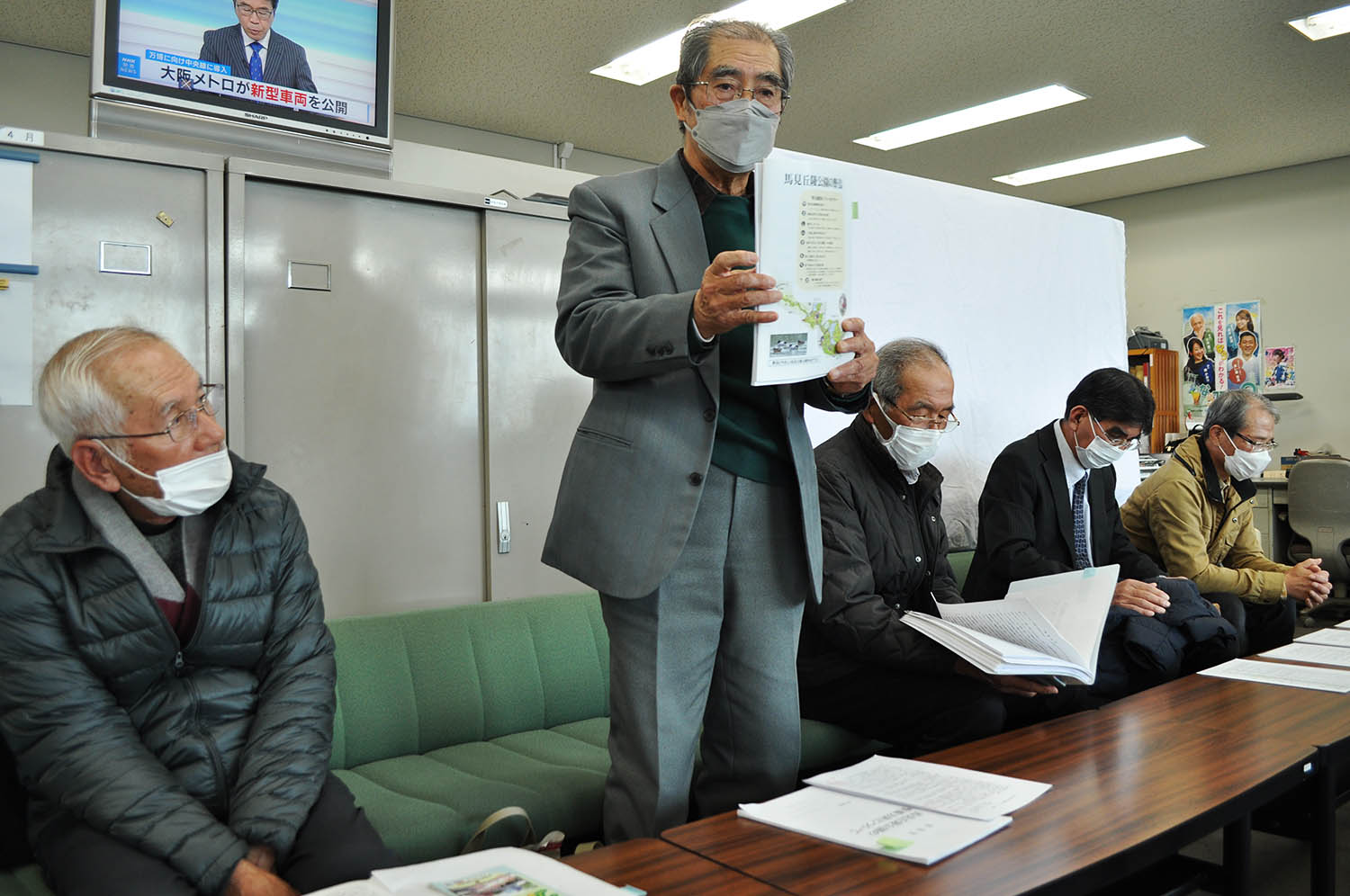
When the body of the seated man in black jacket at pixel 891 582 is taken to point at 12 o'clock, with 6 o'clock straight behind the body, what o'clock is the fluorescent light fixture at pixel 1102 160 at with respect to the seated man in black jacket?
The fluorescent light fixture is roughly at 8 o'clock from the seated man in black jacket.

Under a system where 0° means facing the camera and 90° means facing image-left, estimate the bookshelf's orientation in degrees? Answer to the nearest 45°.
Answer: approximately 45°

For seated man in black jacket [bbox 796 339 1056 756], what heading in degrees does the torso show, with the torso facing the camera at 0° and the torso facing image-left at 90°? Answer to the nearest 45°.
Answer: approximately 315°

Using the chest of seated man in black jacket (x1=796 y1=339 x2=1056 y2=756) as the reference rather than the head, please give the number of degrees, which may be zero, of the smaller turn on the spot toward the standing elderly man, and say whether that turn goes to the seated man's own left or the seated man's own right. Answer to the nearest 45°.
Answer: approximately 45° to the seated man's own right

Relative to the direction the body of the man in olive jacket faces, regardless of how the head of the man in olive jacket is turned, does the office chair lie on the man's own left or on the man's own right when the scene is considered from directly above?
on the man's own left

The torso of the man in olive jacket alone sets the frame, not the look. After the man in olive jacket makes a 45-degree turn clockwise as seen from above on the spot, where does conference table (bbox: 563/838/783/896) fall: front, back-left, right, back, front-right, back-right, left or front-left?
front

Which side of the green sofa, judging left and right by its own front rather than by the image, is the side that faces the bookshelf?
left

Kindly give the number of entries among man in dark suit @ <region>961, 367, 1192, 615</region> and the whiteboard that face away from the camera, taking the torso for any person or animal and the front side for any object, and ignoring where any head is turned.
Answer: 0

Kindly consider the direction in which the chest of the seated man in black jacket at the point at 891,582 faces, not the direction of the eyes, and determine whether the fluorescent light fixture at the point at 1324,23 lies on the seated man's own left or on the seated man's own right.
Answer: on the seated man's own left

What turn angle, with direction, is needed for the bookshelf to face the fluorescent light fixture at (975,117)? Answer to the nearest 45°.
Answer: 0° — it already faces it

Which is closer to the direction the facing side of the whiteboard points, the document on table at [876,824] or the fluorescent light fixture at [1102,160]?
the document on table

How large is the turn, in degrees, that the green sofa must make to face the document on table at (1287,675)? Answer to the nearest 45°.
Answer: approximately 45° to its left

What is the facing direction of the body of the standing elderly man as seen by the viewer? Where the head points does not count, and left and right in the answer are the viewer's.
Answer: facing the viewer and to the right of the viewer

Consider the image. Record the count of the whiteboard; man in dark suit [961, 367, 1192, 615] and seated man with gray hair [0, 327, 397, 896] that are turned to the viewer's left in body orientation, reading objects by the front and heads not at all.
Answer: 0

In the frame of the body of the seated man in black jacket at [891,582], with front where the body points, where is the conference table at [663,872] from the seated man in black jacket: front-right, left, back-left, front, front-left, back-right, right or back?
front-right

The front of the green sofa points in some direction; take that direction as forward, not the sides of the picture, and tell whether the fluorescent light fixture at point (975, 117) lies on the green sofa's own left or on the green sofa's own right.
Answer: on the green sofa's own left

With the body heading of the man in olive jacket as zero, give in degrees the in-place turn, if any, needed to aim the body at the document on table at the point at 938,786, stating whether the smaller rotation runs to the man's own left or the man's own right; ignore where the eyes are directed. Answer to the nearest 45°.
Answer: approximately 45° to the man's own right
